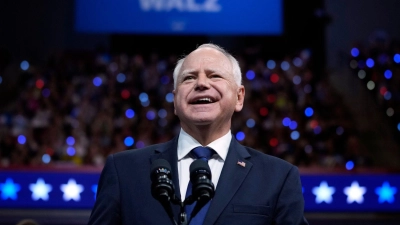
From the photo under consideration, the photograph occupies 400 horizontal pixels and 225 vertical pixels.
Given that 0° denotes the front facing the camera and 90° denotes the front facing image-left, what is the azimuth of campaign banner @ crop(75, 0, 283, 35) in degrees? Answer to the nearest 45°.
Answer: approximately 0°

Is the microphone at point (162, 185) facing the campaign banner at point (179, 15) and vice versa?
yes

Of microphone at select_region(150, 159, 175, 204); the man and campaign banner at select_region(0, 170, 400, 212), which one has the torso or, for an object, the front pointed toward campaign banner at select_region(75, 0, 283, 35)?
the microphone

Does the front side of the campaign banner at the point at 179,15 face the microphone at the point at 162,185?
yes

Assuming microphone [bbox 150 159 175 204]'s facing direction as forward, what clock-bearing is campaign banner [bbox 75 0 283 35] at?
The campaign banner is roughly at 12 o'clock from the microphone.

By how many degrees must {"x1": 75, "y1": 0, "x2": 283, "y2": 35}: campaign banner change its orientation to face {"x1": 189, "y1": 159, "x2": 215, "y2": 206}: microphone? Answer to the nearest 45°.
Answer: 0° — it already faces it

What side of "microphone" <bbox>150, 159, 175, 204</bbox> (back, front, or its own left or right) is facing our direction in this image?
back

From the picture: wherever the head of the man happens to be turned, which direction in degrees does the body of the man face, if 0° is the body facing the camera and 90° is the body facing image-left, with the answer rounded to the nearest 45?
approximately 0°

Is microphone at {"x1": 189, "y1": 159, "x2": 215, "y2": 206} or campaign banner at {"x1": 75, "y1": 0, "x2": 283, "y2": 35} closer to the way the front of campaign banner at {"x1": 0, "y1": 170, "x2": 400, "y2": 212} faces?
the microphone

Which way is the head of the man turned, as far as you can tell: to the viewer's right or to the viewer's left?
to the viewer's left
